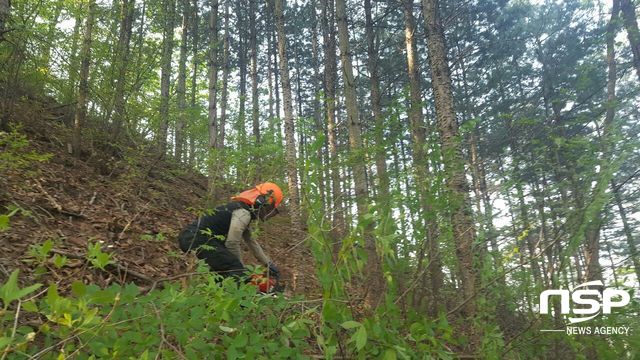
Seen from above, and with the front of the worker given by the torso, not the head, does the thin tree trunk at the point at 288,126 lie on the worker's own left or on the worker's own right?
on the worker's own left

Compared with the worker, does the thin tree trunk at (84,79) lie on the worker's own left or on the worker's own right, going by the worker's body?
on the worker's own left

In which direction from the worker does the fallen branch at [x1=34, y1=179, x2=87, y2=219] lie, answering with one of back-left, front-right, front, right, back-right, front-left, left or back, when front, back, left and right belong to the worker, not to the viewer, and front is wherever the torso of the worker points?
back-left

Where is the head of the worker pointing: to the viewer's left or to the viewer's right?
to the viewer's right

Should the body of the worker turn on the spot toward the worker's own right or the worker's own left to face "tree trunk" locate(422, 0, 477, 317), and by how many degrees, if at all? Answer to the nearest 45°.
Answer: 0° — they already face it

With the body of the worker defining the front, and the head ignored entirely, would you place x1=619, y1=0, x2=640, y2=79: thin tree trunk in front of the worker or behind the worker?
in front

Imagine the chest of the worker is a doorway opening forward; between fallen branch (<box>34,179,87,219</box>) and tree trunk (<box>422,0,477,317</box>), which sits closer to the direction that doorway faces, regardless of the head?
the tree trunk

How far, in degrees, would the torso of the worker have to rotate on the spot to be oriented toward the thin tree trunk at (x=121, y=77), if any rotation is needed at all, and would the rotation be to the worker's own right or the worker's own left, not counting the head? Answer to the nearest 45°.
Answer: approximately 135° to the worker's own left

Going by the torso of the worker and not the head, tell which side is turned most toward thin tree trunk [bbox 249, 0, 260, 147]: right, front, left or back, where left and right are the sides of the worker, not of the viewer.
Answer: left

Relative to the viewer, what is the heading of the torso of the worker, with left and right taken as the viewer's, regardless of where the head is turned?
facing to the right of the viewer
